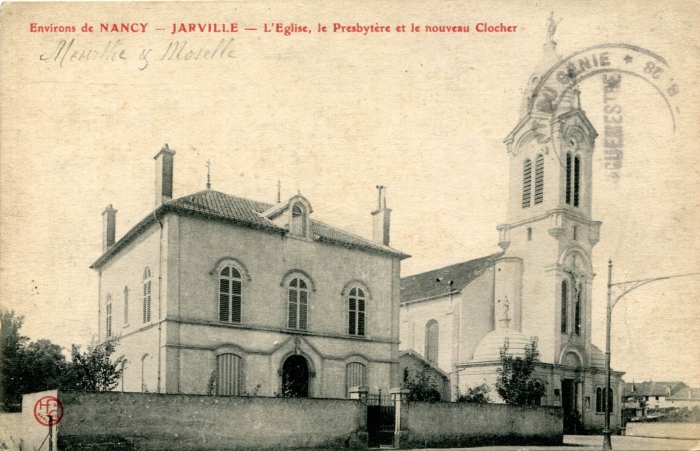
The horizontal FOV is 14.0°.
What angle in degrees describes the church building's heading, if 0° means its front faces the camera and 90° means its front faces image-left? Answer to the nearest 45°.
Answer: approximately 315°

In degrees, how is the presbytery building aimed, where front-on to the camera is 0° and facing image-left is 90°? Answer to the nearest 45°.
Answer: approximately 315°

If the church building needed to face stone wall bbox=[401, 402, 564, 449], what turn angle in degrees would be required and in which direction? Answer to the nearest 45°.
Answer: approximately 45° to its right

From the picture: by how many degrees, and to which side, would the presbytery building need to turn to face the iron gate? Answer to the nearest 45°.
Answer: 0° — it already faces it
